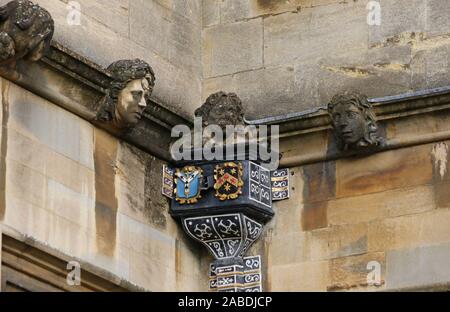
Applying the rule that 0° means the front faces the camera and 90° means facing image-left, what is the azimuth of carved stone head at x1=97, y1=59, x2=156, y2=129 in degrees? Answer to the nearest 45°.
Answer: approximately 315°

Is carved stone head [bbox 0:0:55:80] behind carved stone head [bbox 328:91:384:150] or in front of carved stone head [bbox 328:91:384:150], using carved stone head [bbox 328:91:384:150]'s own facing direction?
in front

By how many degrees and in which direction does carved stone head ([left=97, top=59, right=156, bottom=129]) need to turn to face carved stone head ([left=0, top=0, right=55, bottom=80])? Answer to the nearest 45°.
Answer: approximately 90° to its right

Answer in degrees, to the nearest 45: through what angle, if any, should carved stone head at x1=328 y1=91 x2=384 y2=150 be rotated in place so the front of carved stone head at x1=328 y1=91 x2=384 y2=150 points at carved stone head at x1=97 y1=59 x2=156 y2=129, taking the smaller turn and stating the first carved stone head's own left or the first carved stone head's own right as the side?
approximately 45° to the first carved stone head's own right

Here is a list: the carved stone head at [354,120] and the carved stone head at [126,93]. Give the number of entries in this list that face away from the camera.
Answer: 0

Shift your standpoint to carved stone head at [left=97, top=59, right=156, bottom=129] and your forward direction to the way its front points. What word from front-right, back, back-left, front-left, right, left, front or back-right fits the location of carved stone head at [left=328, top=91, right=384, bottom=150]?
front-left

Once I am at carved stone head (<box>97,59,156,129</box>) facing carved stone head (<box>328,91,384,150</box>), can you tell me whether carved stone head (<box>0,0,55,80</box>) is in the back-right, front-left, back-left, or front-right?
back-right
